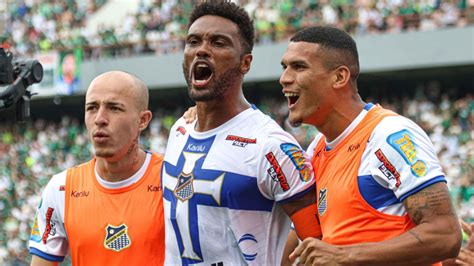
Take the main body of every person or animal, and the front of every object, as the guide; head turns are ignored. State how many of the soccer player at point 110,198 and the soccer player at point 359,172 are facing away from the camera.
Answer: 0

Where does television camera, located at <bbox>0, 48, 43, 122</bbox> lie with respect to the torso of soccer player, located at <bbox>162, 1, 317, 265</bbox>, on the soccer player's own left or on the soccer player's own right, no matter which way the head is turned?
on the soccer player's own right

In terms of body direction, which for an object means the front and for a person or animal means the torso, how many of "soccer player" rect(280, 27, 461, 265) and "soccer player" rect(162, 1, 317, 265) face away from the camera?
0

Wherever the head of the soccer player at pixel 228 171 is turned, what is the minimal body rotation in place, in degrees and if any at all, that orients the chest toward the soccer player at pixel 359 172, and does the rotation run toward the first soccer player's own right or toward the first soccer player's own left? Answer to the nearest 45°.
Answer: approximately 90° to the first soccer player's own left

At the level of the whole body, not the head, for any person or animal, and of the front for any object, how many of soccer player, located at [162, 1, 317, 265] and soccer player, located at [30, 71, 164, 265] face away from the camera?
0

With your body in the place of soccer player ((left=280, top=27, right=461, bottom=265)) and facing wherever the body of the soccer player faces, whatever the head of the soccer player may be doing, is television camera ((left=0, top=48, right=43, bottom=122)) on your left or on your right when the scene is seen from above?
on your right

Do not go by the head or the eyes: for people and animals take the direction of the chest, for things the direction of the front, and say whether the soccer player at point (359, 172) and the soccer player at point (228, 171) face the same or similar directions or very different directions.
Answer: same or similar directions

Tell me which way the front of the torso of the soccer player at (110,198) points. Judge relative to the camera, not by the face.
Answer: toward the camera

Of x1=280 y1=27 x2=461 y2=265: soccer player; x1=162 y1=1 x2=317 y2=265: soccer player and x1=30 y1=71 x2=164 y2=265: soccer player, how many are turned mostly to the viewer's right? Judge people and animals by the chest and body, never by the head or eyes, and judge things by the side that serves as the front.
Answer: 0
